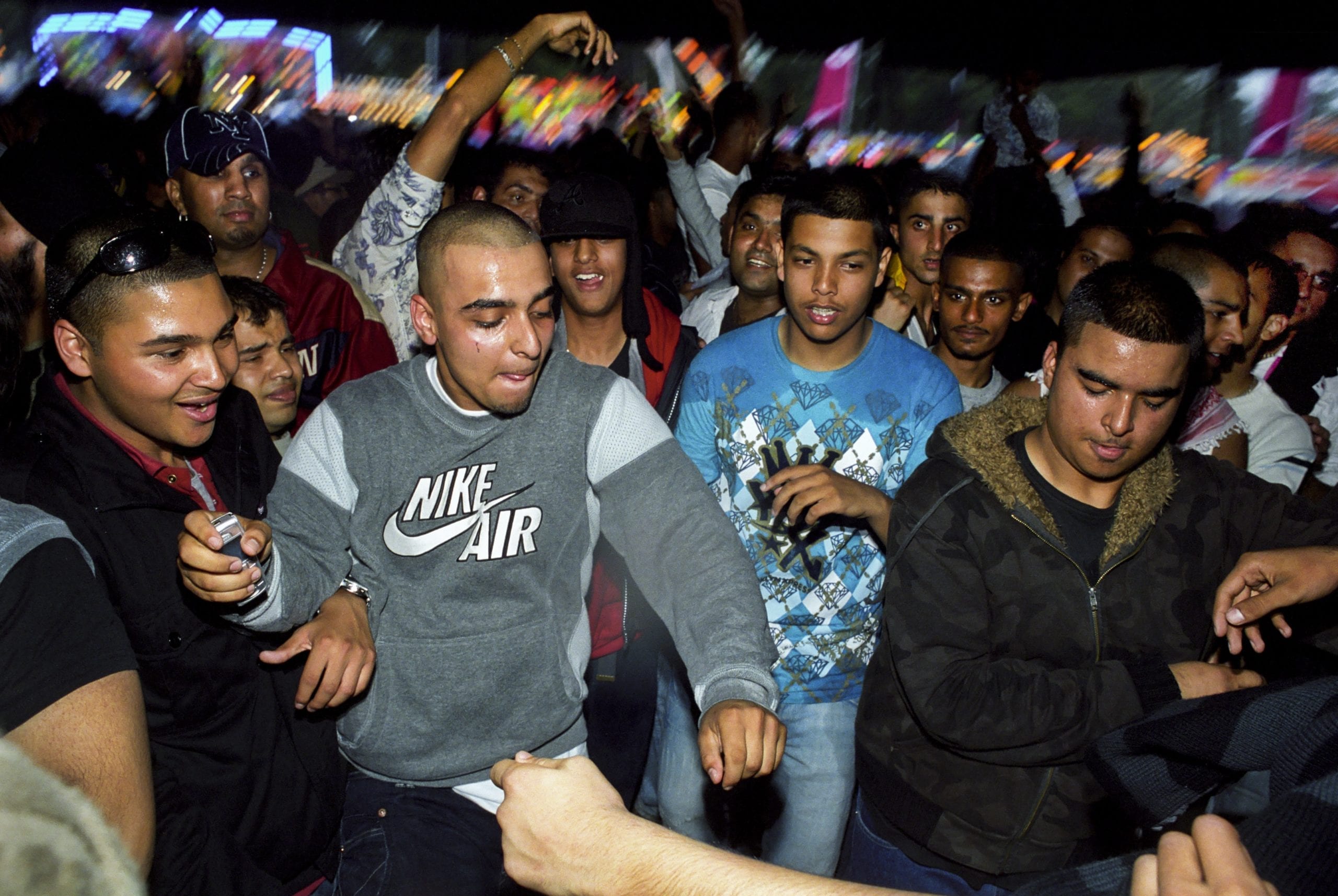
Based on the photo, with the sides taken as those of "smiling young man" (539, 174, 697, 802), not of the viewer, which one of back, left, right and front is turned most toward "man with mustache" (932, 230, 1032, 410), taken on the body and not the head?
left

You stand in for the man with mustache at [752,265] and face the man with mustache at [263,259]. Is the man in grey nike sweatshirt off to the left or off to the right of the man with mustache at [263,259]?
left

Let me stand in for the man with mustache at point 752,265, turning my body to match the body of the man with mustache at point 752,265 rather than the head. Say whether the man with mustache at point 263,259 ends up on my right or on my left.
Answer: on my right

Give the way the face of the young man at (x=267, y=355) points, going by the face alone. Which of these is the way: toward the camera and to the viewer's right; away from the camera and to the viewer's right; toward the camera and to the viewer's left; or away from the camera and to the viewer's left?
toward the camera and to the viewer's right

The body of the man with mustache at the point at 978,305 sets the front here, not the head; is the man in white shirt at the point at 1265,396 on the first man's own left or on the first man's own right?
on the first man's own left

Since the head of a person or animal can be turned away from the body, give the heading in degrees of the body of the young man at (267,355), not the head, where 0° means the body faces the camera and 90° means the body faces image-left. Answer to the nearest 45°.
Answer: approximately 315°

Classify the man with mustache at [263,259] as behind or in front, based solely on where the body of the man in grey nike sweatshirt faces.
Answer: behind

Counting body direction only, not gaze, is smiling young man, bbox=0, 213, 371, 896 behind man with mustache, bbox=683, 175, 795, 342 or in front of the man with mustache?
in front

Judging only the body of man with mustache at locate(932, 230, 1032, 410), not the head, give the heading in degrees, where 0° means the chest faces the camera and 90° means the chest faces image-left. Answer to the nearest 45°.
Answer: approximately 0°
